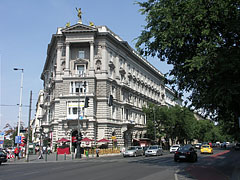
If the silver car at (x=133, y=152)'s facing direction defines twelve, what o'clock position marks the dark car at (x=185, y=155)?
The dark car is roughly at 10 o'clock from the silver car.

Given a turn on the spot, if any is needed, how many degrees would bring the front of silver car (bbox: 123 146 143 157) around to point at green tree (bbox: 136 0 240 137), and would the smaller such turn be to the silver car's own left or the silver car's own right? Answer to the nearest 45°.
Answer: approximately 45° to the silver car's own left

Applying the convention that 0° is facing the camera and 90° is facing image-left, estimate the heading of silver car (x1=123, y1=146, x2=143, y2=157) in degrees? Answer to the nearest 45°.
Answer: approximately 45°
